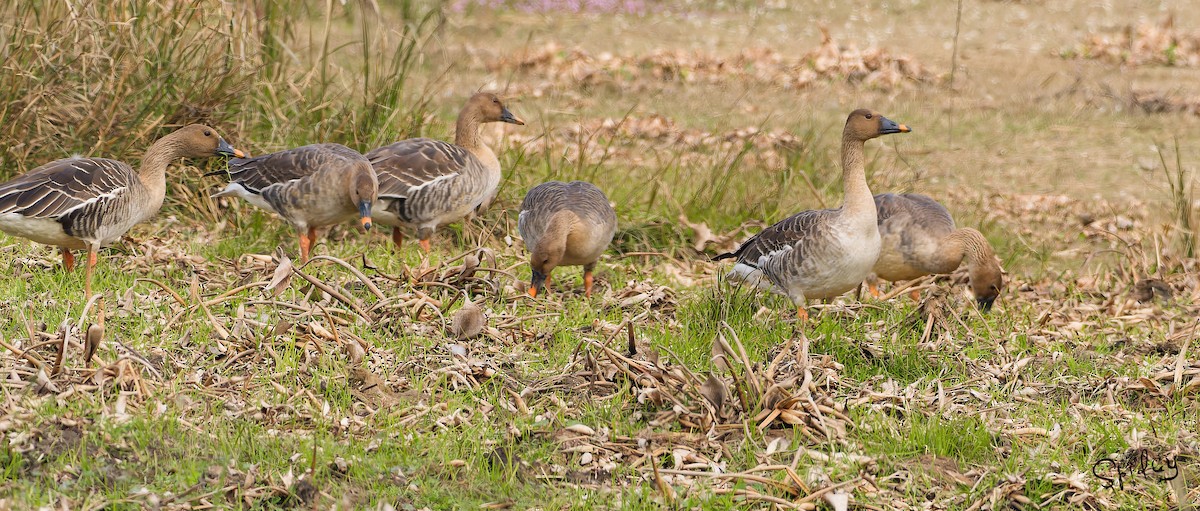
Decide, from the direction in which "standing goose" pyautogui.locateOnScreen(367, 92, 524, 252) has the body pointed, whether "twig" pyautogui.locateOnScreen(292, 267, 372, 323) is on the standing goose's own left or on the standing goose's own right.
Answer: on the standing goose's own right

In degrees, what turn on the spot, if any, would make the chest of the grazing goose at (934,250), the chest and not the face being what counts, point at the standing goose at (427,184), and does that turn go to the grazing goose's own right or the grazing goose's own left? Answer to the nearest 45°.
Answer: approximately 180°

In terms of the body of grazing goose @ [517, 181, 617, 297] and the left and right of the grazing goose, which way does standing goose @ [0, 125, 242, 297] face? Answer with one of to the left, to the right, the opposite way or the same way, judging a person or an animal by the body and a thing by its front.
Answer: to the left

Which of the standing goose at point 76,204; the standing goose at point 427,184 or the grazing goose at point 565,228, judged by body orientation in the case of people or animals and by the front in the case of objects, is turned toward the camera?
the grazing goose

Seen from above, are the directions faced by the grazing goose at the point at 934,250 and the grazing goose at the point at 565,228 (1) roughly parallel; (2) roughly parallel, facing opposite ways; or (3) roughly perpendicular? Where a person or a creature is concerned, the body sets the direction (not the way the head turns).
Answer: roughly perpendicular

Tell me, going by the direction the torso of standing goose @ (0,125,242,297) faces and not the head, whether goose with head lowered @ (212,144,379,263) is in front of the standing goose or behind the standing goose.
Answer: in front

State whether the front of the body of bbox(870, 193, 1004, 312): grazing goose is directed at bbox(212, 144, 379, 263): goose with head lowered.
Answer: no

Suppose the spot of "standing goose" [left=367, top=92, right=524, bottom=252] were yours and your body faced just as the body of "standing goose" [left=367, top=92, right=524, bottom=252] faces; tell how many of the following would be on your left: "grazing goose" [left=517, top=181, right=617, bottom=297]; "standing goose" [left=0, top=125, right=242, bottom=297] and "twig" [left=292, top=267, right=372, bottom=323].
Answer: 0

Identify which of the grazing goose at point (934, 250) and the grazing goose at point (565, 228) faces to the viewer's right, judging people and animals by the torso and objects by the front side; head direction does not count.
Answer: the grazing goose at point (934, 250)

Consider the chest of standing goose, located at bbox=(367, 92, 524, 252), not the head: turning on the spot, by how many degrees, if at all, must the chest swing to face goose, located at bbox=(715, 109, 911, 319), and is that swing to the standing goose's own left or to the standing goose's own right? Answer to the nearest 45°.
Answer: approximately 45° to the standing goose's own right

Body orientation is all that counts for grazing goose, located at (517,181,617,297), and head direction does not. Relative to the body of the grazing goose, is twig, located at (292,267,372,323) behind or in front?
in front

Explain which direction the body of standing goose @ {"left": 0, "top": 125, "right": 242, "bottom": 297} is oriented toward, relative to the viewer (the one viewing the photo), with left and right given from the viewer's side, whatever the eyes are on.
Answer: facing to the right of the viewer

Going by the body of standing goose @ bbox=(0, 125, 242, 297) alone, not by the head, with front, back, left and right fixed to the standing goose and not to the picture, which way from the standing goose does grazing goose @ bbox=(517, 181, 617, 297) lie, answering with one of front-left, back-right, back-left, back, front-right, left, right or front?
front

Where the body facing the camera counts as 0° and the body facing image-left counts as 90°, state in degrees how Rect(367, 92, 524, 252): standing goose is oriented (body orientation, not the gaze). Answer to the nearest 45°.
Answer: approximately 270°

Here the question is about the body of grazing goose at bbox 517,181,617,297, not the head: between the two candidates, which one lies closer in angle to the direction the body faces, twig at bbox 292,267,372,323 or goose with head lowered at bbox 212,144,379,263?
the twig

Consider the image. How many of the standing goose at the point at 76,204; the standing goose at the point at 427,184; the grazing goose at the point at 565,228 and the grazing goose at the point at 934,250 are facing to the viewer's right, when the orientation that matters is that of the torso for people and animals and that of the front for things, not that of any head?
3

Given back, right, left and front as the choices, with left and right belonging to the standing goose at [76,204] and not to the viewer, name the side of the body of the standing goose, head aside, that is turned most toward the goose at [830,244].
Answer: front

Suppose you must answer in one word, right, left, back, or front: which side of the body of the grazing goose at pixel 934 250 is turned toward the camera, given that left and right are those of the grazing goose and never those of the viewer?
right

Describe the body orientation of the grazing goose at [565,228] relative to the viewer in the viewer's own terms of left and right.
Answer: facing the viewer
